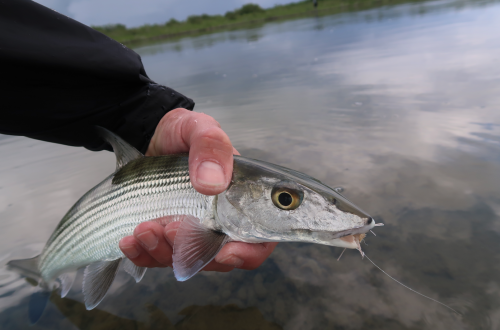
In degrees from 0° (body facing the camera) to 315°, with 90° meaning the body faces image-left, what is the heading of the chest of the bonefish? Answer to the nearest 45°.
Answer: approximately 270°
